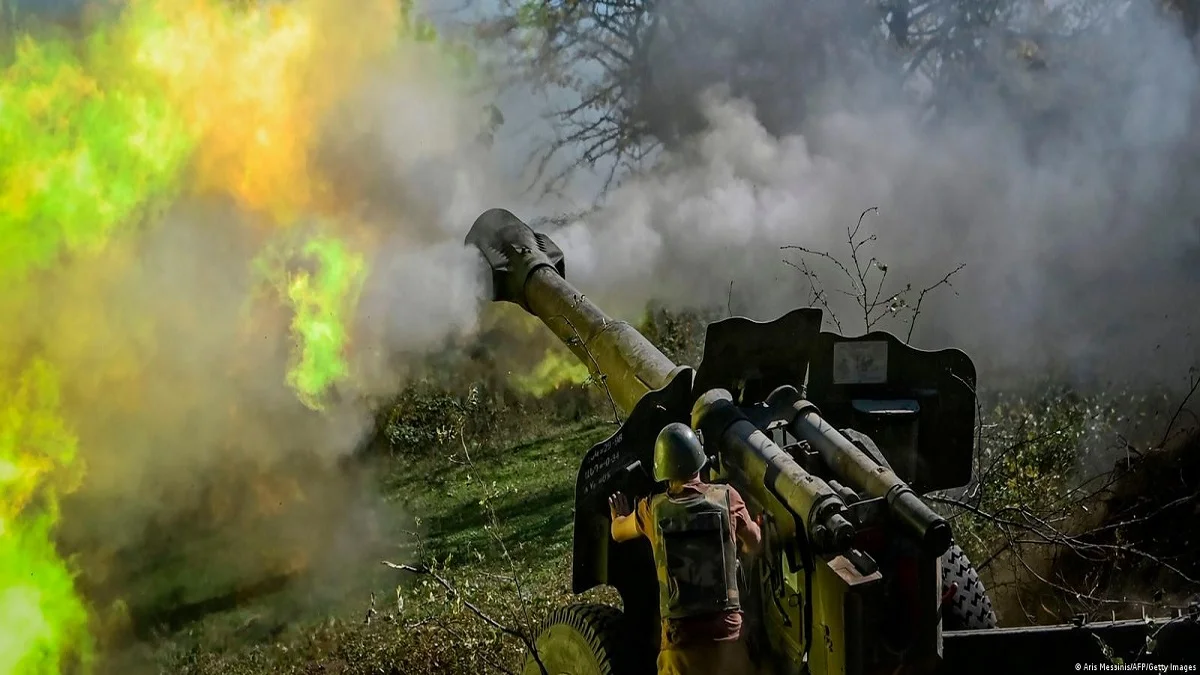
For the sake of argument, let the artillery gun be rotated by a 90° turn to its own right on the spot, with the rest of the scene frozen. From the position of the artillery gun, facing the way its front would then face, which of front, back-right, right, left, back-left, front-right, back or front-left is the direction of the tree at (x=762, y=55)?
front-left

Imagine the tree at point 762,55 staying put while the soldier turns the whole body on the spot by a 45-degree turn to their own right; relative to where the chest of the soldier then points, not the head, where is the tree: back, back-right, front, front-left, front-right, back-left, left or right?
front-left

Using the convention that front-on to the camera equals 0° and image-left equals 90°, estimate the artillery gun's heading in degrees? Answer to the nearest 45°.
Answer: approximately 135°

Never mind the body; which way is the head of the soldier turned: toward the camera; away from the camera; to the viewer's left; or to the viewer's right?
away from the camera

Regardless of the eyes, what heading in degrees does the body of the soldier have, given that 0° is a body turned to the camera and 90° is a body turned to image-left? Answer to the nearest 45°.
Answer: approximately 180°
